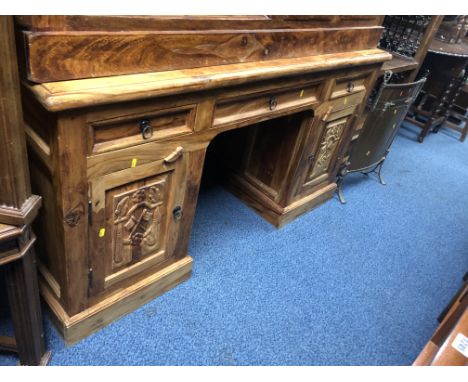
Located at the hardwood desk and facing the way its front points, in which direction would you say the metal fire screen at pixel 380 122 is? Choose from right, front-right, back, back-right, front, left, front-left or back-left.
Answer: left

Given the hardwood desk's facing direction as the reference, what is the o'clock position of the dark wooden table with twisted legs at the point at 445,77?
The dark wooden table with twisted legs is roughly at 9 o'clock from the hardwood desk.
